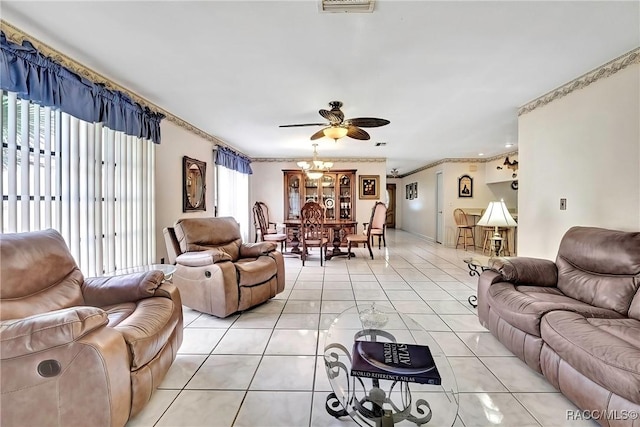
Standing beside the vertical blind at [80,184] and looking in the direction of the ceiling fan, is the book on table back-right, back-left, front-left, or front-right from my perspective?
front-right

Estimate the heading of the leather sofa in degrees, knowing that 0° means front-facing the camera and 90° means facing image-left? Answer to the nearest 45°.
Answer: approximately 45°

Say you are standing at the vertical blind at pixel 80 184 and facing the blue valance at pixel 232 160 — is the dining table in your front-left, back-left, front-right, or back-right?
front-right

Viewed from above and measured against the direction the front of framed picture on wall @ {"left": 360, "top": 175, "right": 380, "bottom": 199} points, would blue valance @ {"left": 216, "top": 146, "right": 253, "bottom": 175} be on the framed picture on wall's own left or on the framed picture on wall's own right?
on the framed picture on wall's own right

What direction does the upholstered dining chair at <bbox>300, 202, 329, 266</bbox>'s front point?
away from the camera

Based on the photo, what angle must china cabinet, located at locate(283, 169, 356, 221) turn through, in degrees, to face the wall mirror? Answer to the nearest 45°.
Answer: approximately 45° to its right

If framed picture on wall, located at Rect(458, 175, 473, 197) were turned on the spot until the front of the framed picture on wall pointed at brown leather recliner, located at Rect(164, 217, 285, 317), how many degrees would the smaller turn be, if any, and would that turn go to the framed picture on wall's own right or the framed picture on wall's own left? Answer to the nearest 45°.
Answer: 0° — it already faces it

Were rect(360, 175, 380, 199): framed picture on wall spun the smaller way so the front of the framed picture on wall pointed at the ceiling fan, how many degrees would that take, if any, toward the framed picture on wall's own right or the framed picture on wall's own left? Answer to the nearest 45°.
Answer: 0° — it already faces it

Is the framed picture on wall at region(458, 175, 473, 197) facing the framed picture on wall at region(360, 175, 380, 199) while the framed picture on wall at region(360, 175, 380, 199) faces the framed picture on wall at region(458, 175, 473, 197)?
no

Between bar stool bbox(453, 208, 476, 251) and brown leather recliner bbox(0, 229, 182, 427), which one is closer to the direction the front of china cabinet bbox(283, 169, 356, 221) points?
the brown leather recliner

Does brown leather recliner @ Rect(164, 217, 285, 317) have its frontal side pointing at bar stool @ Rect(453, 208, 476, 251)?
no

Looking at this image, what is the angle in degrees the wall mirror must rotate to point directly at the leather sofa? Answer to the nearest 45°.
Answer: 0° — it already faces it

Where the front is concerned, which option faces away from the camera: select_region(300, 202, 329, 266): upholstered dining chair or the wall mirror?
the upholstered dining chair

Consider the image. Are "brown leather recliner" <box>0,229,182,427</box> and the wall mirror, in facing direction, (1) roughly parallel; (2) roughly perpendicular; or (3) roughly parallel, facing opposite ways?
roughly parallel

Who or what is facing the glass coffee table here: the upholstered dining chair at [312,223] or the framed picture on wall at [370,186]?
the framed picture on wall

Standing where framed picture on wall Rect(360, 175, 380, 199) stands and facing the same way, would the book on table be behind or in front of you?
in front

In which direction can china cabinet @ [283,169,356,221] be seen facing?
toward the camera

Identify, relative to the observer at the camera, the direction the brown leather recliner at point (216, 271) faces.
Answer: facing the viewer and to the right of the viewer

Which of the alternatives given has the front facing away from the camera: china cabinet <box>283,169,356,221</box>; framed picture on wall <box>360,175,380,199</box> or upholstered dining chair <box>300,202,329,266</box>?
the upholstered dining chair

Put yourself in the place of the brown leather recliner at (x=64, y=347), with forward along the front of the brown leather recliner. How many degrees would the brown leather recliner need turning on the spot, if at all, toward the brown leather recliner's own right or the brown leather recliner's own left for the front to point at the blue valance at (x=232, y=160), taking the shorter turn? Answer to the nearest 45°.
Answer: approximately 90° to the brown leather recliner's own left

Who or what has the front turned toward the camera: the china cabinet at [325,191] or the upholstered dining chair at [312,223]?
the china cabinet
